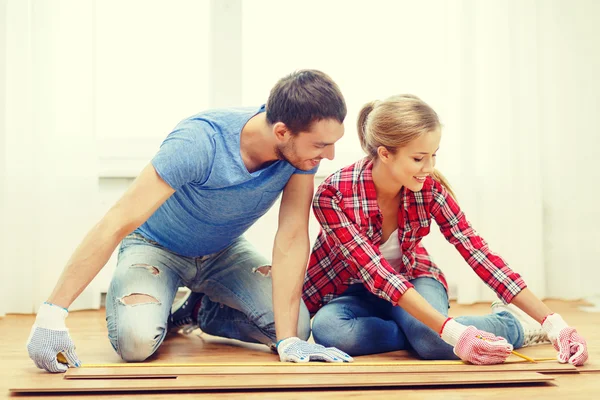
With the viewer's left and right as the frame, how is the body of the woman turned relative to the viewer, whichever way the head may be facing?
facing the viewer and to the right of the viewer
